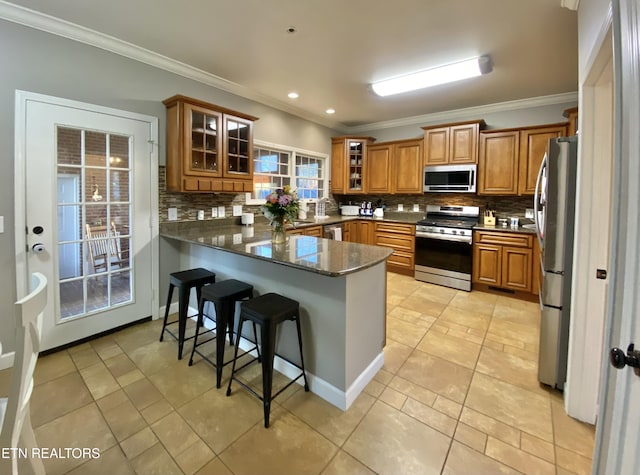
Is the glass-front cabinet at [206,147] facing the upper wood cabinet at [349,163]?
no

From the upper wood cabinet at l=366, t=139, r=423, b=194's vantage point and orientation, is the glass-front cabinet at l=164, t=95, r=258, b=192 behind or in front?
in front

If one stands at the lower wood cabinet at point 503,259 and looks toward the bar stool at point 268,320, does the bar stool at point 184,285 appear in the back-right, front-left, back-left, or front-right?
front-right

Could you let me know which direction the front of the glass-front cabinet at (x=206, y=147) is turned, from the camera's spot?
facing the viewer and to the right of the viewer

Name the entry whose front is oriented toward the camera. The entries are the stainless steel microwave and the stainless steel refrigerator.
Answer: the stainless steel microwave

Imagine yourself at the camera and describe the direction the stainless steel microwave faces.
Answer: facing the viewer

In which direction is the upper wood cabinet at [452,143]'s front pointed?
toward the camera

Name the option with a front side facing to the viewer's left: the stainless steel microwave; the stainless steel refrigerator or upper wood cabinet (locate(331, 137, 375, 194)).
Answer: the stainless steel refrigerator

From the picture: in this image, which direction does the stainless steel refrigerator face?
to the viewer's left

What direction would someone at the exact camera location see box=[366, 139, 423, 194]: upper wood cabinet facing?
facing the viewer and to the left of the viewer

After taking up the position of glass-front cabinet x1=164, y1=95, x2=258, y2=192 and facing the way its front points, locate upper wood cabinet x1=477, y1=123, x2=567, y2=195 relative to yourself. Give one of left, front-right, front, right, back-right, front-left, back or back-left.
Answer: front-left

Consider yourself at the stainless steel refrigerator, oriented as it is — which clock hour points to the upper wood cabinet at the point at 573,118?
The upper wood cabinet is roughly at 3 o'clock from the stainless steel refrigerator.

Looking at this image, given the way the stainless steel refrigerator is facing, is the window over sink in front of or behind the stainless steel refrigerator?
in front

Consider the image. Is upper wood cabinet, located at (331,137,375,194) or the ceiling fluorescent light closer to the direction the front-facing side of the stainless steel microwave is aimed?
the ceiling fluorescent light
